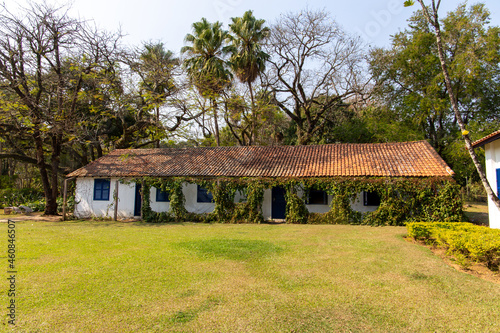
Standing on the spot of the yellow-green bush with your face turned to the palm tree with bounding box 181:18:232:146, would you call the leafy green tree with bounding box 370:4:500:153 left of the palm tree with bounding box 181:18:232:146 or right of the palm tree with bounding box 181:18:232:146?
right

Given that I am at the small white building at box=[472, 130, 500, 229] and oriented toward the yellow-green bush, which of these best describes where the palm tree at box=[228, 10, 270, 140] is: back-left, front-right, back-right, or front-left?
back-right

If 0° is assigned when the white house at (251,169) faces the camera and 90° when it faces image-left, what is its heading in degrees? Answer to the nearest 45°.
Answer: approximately 0°

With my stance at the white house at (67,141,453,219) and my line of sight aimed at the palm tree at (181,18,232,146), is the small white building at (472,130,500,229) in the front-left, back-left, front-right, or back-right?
back-right

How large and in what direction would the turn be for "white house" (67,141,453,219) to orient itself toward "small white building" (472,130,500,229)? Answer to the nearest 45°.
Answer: approximately 45° to its left

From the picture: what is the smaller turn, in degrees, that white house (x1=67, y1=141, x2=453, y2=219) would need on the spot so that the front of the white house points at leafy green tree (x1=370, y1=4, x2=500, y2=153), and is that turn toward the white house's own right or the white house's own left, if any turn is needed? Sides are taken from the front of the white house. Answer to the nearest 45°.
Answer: approximately 135° to the white house's own left
